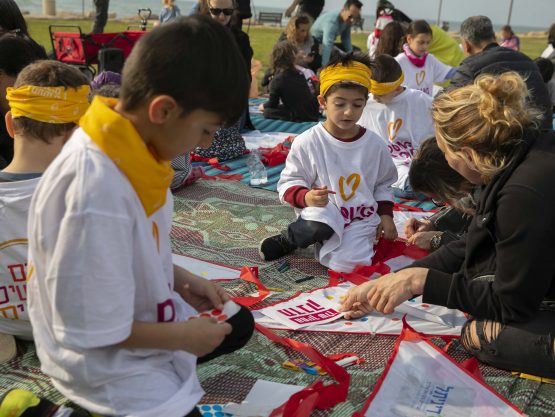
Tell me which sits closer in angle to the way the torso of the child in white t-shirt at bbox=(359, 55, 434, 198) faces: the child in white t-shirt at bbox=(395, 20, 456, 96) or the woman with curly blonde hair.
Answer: the woman with curly blonde hair

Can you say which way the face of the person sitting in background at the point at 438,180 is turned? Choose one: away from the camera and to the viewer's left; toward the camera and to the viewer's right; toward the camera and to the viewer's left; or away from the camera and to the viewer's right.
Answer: toward the camera and to the viewer's left

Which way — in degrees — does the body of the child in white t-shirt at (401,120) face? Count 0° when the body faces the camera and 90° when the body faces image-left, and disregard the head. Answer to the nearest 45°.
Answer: approximately 45°

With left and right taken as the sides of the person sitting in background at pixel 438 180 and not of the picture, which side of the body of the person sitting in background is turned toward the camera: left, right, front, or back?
left

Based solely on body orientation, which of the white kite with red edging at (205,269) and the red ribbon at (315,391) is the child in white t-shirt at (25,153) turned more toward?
the white kite with red edging

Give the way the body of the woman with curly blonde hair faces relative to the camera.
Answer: to the viewer's left

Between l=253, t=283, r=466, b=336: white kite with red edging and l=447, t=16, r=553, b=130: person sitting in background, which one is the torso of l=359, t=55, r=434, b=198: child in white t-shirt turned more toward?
the white kite with red edging

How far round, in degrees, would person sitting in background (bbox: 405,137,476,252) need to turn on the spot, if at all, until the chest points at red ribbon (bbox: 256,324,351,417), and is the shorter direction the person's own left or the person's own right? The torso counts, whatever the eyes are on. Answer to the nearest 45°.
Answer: approximately 90° to the person's own left

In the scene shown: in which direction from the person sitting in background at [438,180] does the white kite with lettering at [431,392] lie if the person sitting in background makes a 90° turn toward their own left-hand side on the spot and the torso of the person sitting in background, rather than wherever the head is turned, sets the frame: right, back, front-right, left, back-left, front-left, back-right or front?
front

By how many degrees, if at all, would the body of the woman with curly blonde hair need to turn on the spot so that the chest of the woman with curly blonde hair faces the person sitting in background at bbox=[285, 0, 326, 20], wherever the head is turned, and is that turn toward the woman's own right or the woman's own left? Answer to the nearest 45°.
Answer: approximately 90° to the woman's own right

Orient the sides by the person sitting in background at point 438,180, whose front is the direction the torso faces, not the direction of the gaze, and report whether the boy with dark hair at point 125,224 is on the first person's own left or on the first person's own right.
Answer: on the first person's own left

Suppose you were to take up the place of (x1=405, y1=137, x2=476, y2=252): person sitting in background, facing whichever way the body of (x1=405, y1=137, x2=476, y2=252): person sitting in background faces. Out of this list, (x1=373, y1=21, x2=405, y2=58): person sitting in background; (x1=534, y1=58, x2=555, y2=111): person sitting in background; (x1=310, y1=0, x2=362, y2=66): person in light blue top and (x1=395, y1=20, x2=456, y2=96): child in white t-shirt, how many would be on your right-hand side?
4

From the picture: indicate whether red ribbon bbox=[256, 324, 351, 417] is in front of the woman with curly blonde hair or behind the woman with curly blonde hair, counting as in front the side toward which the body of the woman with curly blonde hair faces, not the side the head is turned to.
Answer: in front
